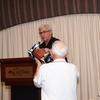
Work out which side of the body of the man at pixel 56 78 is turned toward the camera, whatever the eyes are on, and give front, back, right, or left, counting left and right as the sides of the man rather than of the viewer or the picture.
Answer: back

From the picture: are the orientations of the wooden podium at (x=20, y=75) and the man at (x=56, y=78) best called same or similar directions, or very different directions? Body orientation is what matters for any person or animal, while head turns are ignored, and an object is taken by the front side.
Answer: very different directions

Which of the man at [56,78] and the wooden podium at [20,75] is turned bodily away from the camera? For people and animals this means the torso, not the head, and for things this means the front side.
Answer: the man

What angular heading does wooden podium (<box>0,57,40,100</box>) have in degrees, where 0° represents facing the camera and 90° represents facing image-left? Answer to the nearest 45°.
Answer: approximately 0°

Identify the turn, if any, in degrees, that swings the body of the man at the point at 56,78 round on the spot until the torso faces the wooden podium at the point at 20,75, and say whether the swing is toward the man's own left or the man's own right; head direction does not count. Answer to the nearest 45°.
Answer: approximately 45° to the man's own left

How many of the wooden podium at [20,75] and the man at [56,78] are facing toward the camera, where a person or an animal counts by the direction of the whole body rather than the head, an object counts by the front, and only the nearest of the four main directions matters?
1
